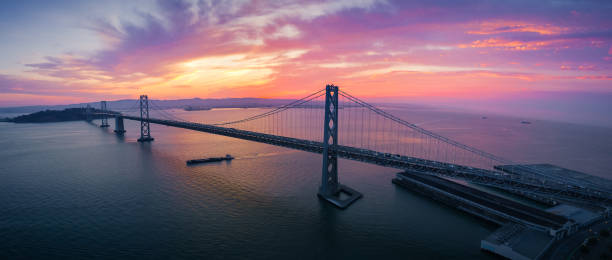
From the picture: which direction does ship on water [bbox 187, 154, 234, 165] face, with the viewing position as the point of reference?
facing to the left of the viewer
